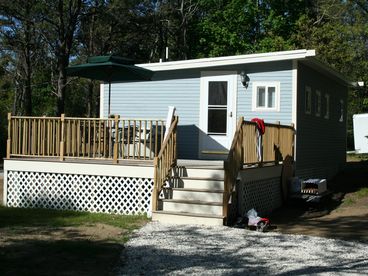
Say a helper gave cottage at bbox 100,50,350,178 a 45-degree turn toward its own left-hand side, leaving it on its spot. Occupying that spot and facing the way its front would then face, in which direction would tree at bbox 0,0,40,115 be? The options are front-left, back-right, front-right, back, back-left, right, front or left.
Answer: back

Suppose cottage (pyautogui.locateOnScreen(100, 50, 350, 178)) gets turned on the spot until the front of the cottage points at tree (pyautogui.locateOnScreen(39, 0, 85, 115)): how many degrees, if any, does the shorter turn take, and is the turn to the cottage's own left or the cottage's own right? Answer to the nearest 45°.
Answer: approximately 135° to the cottage's own right

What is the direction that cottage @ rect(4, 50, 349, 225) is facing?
toward the camera

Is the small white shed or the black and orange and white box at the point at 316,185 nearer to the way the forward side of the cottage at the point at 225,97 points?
the black and orange and white box

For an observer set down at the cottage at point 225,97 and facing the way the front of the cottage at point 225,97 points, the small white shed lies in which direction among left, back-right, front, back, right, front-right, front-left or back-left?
back-left

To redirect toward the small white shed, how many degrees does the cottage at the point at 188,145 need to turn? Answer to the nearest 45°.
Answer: approximately 135° to its left

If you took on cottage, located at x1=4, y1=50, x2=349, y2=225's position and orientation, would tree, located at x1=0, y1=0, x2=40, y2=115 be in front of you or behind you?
behind
